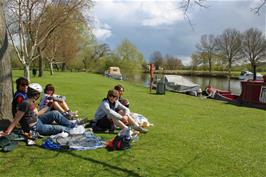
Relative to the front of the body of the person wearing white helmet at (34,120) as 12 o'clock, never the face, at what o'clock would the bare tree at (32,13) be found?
The bare tree is roughly at 9 o'clock from the person wearing white helmet.

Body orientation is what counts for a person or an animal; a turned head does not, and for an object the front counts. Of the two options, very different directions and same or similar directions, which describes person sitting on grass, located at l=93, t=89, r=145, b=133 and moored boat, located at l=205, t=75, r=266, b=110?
very different directions

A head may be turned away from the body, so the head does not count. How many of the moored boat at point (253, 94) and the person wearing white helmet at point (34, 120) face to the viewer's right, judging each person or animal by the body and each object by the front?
1

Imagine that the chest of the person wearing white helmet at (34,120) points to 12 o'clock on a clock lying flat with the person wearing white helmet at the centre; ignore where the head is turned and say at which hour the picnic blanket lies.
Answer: The picnic blanket is roughly at 1 o'clock from the person wearing white helmet.

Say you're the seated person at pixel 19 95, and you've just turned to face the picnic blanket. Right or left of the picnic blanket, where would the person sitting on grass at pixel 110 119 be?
left

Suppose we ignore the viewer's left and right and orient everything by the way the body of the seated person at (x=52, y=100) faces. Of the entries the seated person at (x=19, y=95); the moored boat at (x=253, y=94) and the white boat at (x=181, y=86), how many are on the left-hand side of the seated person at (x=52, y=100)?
2

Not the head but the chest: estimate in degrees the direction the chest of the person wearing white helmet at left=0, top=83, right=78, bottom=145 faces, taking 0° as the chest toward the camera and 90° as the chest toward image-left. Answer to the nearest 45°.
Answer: approximately 270°

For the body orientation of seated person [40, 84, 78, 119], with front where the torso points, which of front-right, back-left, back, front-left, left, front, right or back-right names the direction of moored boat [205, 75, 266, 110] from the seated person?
left

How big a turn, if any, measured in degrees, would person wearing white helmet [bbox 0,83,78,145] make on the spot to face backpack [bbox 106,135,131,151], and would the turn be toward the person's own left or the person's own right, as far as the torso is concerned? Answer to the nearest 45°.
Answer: approximately 45° to the person's own right

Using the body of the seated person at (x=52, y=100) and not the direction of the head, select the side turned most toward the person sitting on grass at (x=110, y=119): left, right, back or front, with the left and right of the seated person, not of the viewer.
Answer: front

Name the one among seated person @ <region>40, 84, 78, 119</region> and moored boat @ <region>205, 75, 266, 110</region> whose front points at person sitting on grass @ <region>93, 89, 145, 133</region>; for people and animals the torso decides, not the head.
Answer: the seated person
